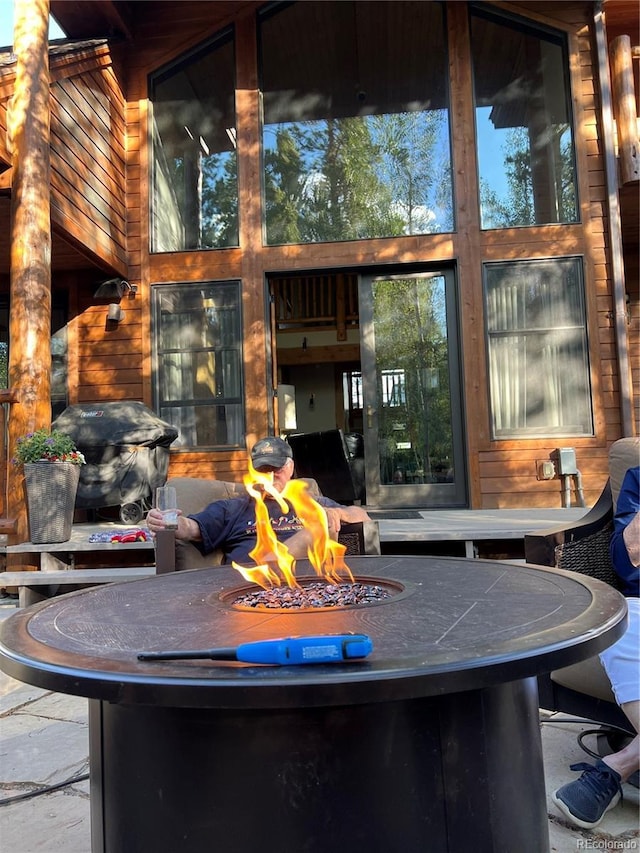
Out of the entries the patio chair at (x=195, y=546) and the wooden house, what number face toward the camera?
2

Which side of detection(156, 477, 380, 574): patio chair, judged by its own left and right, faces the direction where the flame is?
front

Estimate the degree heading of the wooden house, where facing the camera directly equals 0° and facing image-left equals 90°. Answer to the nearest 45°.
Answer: approximately 0°

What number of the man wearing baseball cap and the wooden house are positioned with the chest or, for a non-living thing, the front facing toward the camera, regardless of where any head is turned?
2

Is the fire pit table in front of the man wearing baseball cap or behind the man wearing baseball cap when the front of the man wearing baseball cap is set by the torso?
in front

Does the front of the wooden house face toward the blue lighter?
yes

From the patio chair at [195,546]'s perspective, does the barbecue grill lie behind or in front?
behind

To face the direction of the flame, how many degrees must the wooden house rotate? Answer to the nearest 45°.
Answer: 0° — it already faces it

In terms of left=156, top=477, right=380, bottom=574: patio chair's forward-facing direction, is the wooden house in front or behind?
behind

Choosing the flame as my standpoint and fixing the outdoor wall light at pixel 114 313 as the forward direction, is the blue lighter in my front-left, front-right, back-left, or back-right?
back-left
